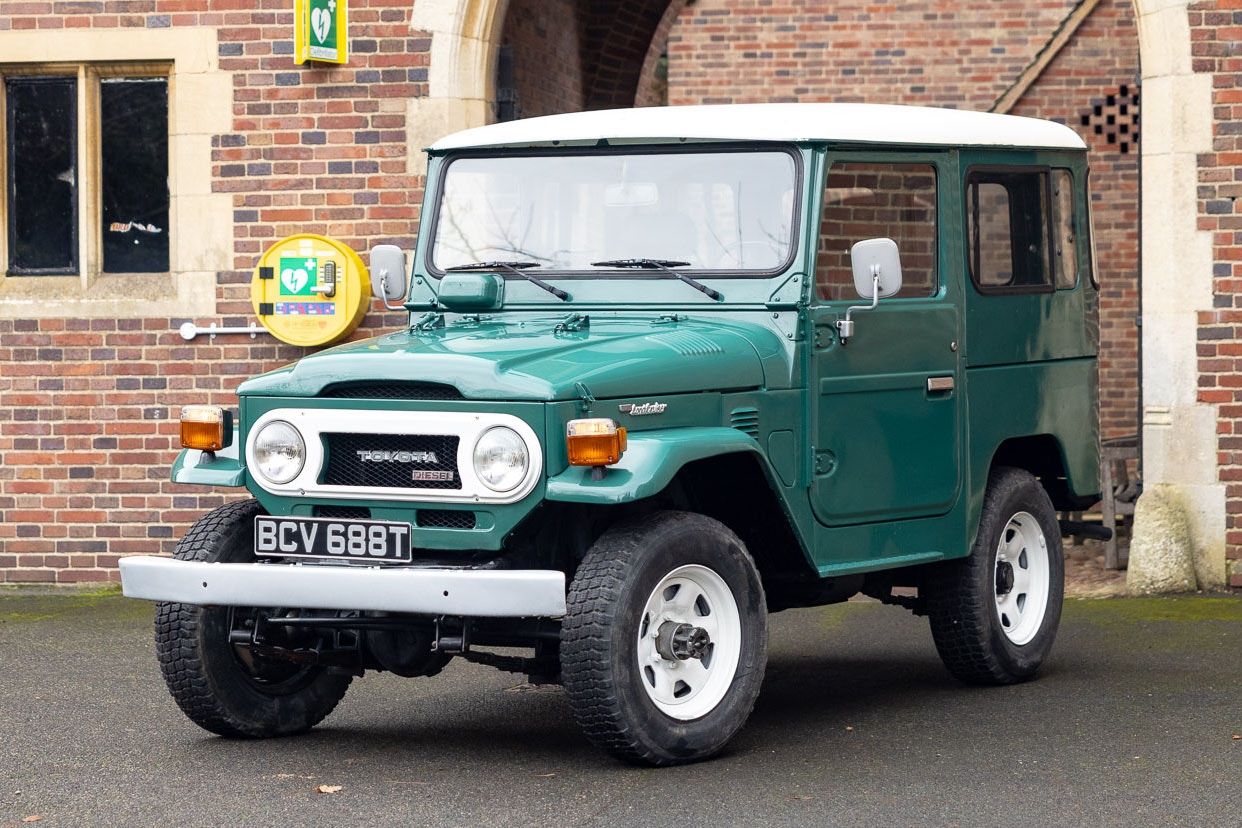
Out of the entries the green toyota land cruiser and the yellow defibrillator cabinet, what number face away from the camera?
0

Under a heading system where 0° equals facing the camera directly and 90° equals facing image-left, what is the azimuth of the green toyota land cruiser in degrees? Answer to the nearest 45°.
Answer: approximately 45°

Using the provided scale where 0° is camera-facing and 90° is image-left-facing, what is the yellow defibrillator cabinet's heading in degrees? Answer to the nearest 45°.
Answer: approximately 0°

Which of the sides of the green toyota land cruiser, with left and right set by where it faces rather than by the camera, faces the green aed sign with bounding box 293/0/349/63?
right
